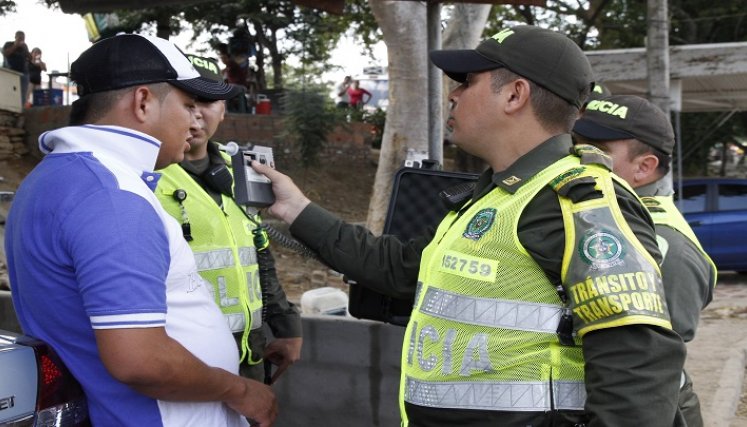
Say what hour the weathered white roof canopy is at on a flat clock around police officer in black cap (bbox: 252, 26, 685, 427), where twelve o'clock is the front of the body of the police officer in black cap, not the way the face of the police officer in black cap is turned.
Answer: The weathered white roof canopy is roughly at 5 o'clock from the police officer in black cap.

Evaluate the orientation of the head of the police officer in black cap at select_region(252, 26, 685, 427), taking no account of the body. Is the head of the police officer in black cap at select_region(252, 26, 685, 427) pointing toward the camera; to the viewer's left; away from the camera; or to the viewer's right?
to the viewer's left

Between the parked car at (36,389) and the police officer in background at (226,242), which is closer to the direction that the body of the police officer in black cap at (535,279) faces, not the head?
the parked car

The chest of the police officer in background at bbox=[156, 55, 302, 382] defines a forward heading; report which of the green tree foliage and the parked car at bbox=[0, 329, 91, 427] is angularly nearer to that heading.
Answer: the parked car

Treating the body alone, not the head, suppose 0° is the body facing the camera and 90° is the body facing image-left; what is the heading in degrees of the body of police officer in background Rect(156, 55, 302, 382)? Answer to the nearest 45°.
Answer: approximately 0°
